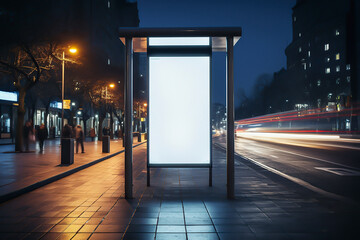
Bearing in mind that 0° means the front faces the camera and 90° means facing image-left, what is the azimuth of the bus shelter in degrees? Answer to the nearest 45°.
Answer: approximately 0°

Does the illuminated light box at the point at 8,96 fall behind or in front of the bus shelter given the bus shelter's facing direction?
behind

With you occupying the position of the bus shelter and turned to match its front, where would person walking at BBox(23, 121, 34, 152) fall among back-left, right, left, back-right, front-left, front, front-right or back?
back-right

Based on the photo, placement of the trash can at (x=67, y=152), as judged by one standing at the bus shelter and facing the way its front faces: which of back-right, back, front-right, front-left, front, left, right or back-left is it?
back-right
